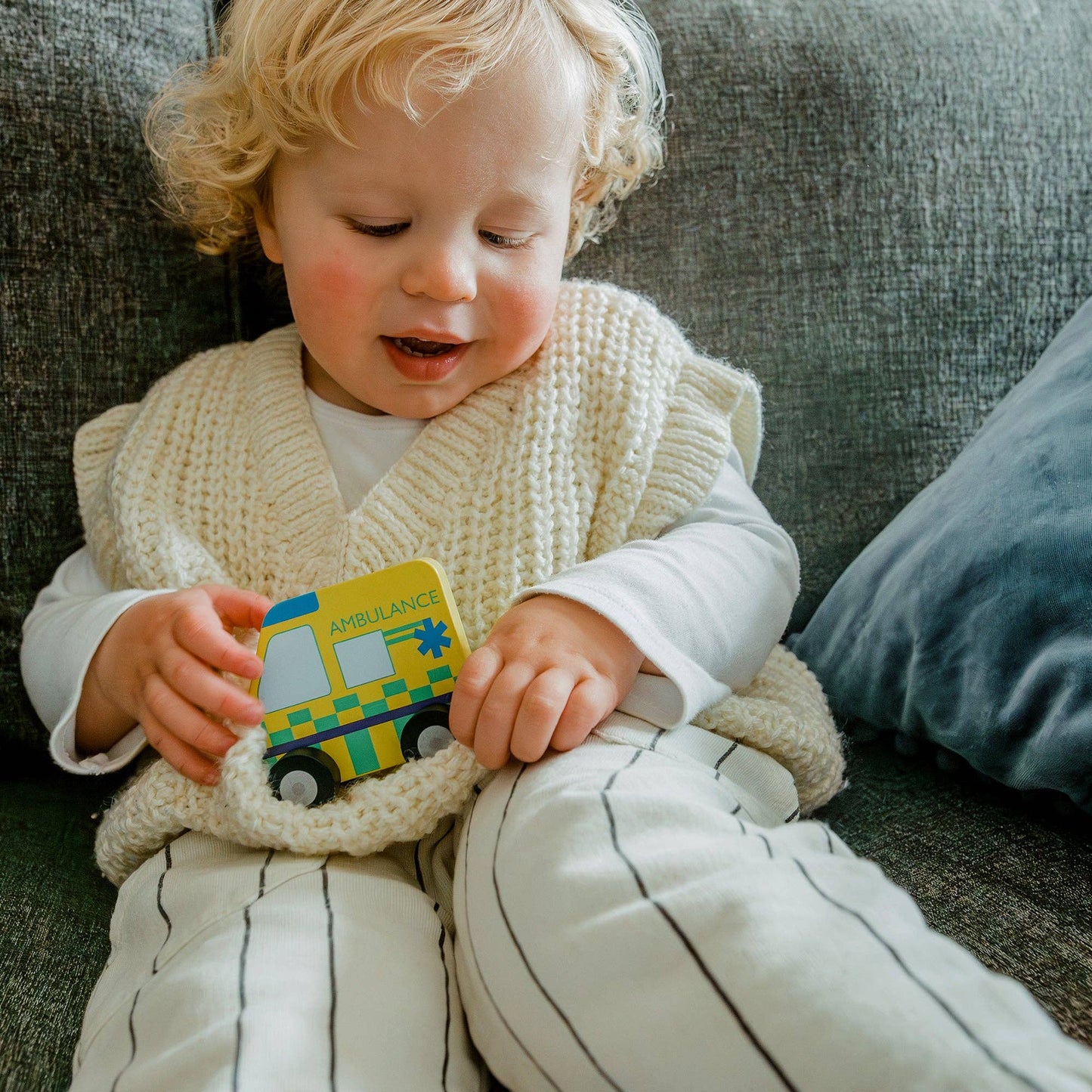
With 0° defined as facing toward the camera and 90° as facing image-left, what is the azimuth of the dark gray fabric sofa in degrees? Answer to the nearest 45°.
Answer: approximately 0°
